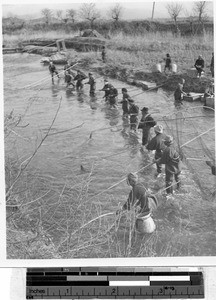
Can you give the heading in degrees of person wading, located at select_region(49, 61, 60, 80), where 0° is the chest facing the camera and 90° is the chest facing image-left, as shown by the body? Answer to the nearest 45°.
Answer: approximately 90°
